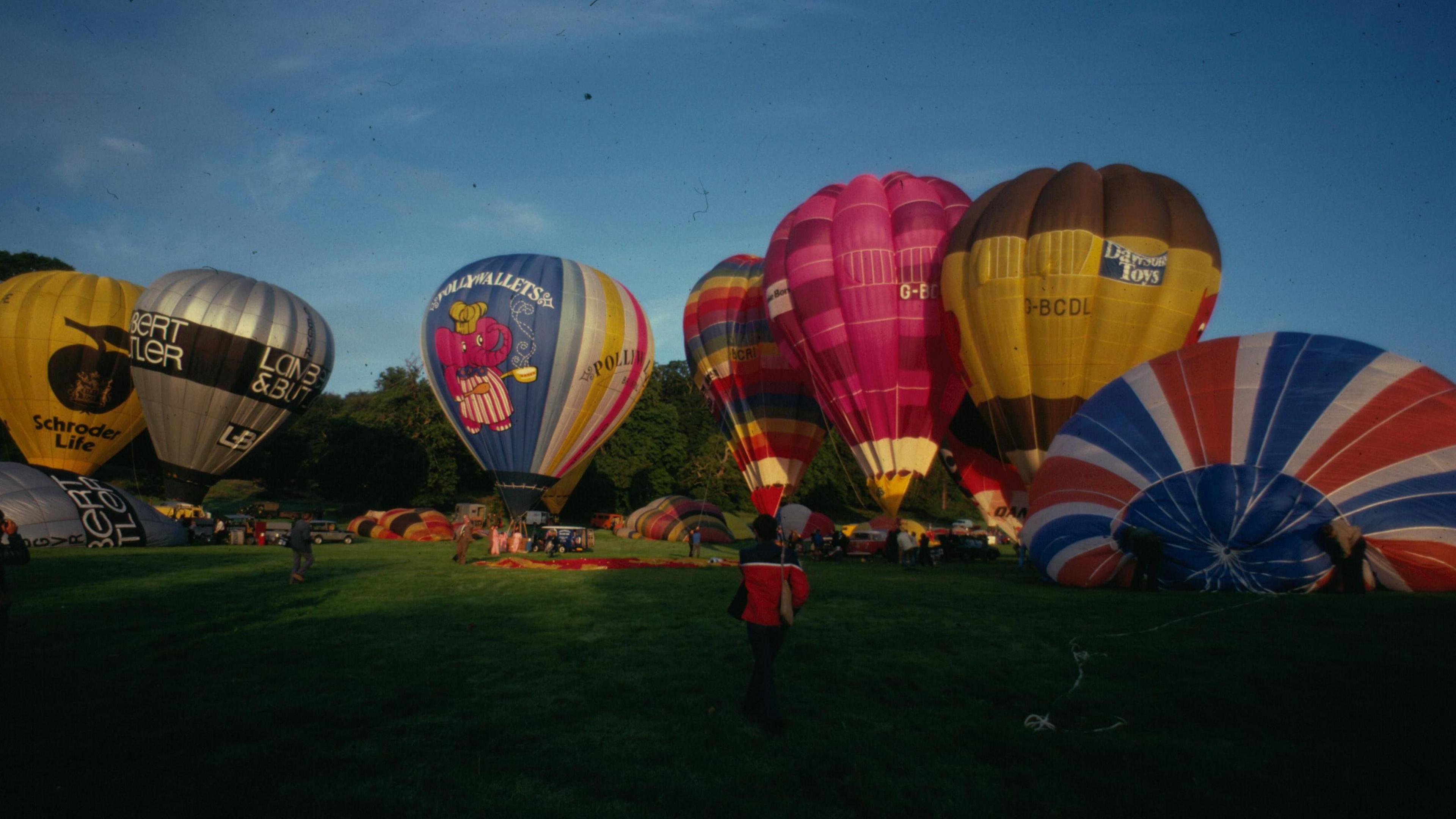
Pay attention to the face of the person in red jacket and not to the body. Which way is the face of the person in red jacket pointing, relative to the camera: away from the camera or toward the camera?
away from the camera

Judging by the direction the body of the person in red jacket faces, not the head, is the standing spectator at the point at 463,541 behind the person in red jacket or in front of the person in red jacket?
in front

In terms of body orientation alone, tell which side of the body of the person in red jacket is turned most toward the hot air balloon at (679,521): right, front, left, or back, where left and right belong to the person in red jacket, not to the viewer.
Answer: front

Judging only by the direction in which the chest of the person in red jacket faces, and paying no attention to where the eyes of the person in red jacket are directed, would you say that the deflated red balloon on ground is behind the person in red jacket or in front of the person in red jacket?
in front

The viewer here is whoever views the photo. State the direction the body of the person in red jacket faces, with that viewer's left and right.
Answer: facing away from the viewer

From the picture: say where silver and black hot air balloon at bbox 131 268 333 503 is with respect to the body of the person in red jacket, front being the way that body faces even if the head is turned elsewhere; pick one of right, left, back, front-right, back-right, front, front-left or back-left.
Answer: front-left

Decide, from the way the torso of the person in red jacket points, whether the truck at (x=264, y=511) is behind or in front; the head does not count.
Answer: in front

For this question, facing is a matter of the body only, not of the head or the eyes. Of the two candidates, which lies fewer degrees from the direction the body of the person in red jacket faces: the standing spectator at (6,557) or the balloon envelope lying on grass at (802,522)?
the balloon envelope lying on grass
